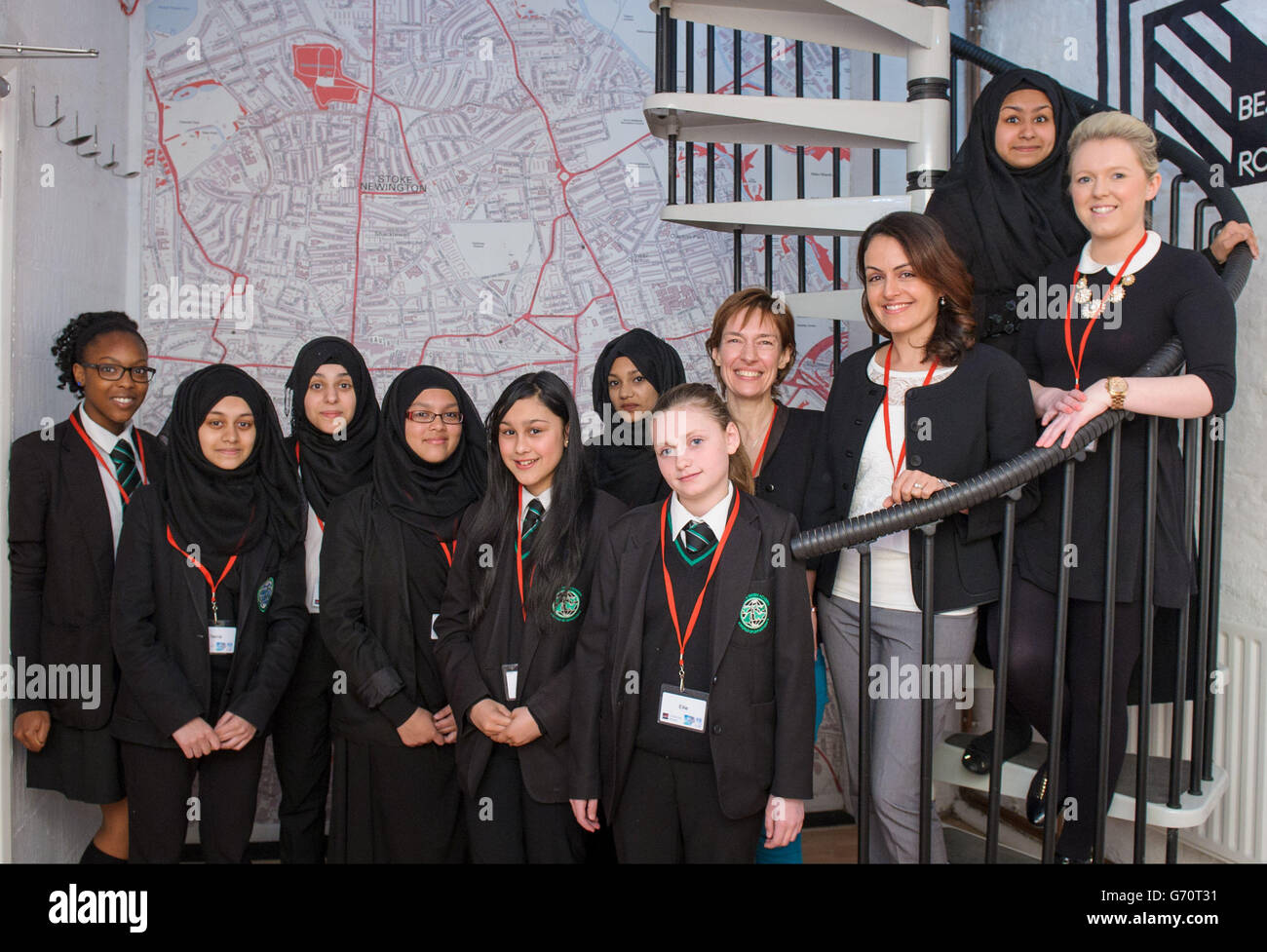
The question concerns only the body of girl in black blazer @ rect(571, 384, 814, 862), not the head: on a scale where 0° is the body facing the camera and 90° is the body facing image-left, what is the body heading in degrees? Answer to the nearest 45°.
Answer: approximately 0°

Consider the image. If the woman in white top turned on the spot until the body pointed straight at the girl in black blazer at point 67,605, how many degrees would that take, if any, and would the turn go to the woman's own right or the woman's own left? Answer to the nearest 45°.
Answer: approximately 45° to the woman's own right

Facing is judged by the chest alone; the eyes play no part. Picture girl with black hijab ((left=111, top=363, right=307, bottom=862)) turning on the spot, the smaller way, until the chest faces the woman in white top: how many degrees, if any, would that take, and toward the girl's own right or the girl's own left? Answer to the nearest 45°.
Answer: approximately 45° to the girl's own left
